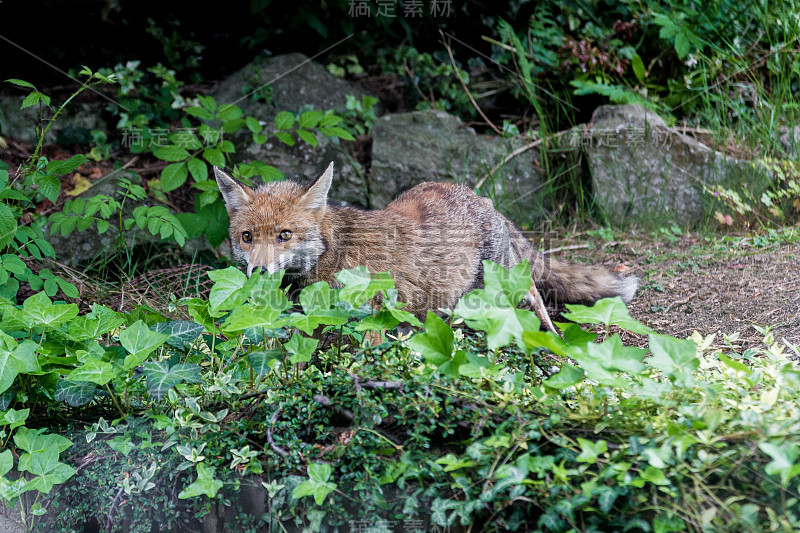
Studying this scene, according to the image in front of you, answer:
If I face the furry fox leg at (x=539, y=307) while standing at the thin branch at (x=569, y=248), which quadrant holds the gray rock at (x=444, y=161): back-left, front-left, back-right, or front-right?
back-right

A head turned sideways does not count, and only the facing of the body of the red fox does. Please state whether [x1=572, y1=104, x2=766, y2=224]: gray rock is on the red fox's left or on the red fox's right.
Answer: on the red fox's right

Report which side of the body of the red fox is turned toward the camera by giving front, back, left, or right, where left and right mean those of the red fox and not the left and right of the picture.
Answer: left

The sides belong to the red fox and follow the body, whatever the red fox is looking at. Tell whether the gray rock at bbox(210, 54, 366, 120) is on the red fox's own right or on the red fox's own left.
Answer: on the red fox's own right

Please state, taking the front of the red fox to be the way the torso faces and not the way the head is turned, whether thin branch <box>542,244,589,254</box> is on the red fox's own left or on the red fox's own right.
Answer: on the red fox's own right

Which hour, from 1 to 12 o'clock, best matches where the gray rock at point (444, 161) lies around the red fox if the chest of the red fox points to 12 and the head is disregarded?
The gray rock is roughly at 3 o'clock from the red fox.

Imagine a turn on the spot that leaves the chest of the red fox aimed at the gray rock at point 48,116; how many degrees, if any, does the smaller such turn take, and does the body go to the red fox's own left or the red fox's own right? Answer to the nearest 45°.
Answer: approximately 45° to the red fox's own right

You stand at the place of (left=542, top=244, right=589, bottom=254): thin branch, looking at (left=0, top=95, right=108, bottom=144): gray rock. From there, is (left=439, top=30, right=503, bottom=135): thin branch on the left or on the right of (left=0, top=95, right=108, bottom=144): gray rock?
right
